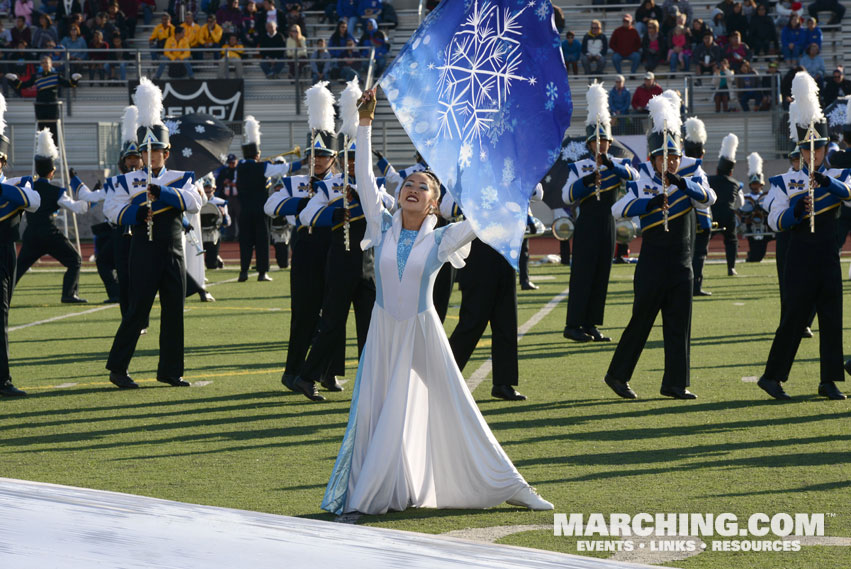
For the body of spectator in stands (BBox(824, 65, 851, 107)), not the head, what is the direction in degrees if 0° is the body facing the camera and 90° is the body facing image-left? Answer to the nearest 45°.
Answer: approximately 0°

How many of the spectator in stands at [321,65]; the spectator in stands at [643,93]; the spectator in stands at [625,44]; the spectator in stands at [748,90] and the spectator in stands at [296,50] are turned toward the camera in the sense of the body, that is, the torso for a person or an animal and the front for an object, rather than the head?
5

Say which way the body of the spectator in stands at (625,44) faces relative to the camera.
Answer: toward the camera

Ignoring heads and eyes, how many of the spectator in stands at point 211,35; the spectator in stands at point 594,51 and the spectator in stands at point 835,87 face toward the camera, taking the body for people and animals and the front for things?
3

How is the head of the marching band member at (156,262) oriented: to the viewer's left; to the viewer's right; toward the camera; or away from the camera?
toward the camera

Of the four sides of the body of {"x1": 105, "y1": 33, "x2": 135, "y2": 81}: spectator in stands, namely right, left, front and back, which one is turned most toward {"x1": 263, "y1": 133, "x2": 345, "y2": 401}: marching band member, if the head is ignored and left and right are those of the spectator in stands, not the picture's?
front

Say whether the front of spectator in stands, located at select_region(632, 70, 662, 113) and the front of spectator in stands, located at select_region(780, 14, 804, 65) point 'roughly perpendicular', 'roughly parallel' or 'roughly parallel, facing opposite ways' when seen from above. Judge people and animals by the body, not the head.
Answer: roughly parallel

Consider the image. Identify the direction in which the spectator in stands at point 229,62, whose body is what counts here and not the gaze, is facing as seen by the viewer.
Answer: toward the camera

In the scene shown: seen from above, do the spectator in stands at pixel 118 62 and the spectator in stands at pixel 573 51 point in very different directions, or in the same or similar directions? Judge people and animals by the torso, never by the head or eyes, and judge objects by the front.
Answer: same or similar directions

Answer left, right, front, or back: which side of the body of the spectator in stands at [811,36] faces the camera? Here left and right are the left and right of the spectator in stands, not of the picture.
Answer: front

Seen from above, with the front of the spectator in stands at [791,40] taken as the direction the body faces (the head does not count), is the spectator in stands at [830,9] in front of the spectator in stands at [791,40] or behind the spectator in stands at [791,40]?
behind

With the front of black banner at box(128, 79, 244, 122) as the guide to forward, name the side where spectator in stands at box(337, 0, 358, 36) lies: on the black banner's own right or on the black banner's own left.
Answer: on the black banner's own left

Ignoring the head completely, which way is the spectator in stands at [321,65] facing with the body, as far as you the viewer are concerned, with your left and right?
facing the viewer

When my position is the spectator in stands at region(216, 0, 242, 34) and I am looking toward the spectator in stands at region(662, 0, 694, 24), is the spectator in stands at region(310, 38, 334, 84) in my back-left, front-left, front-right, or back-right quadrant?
front-right
